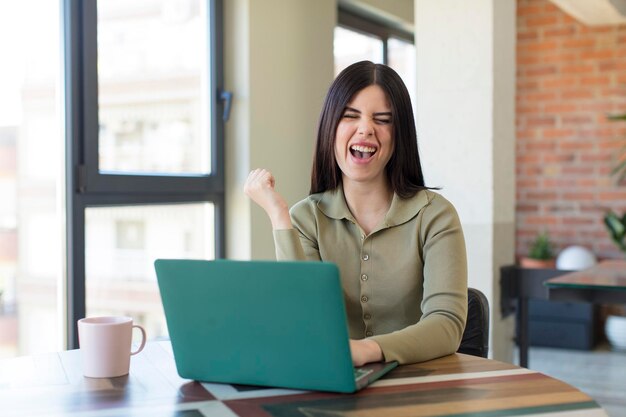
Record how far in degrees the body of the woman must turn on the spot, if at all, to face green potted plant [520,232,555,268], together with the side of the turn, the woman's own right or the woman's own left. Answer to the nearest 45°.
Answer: approximately 180°

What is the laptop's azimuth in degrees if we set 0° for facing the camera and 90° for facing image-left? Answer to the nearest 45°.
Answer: approximately 225°

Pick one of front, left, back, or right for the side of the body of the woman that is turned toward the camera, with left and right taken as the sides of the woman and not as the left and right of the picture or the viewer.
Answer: front

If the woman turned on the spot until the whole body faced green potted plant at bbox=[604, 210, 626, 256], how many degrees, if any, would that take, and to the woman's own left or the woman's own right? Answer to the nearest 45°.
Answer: approximately 135° to the woman's own left

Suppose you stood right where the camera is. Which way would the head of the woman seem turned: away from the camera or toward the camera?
toward the camera

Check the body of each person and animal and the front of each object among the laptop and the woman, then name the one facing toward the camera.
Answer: the woman

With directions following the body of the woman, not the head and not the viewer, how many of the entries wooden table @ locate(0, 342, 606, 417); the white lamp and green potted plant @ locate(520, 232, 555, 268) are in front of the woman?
1

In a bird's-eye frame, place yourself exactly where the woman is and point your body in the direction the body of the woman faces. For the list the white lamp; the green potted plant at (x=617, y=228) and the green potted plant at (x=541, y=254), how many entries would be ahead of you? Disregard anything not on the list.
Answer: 0

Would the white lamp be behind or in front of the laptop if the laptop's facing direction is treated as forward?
in front

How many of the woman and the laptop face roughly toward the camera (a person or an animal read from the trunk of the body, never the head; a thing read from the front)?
1

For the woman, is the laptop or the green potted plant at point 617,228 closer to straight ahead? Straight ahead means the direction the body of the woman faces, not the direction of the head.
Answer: the laptop

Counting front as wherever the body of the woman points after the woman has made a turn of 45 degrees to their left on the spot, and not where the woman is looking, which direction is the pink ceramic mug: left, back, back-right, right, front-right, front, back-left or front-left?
right
